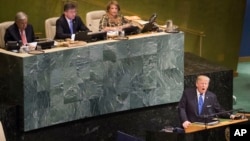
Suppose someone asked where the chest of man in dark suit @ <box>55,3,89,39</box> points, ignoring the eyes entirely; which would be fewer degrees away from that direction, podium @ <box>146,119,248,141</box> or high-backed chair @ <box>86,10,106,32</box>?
the podium

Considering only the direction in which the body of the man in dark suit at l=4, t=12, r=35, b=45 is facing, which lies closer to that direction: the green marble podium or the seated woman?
the green marble podium

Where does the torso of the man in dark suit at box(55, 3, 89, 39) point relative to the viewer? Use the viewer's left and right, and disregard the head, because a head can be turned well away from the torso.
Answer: facing the viewer and to the right of the viewer

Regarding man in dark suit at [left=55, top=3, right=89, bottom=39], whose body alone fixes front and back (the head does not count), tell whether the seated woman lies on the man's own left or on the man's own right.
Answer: on the man's own left

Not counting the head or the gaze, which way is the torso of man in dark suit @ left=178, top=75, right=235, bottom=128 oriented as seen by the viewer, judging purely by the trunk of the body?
toward the camera

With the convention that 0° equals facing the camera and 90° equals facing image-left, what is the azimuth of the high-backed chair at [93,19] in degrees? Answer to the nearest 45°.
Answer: approximately 315°

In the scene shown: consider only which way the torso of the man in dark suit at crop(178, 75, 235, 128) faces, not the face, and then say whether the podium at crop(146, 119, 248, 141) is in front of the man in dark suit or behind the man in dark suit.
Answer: in front

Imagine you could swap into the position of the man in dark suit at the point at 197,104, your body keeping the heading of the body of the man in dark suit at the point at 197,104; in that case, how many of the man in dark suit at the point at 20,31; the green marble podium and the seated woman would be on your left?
0

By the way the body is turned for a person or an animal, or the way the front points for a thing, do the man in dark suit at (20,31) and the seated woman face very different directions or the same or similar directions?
same or similar directions

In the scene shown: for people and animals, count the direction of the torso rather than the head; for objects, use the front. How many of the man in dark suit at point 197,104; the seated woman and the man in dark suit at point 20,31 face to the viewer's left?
0

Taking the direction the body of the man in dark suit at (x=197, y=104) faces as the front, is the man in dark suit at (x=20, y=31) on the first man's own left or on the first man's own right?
on the first man's own right

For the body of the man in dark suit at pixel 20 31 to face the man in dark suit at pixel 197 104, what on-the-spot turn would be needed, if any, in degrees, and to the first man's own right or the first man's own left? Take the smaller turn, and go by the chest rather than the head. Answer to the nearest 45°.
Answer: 0° — they already face them
